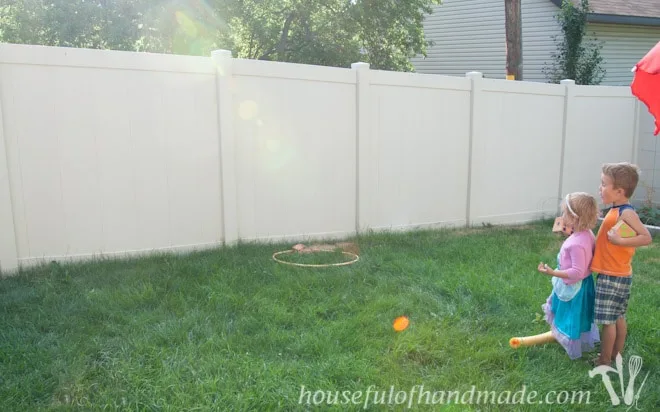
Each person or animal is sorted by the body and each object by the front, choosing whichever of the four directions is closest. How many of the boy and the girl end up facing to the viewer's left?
2

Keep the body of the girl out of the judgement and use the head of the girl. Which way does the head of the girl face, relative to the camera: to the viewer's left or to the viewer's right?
to the viewer's left

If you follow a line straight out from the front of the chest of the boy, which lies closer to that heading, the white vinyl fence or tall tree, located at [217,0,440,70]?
the white vinyl fence

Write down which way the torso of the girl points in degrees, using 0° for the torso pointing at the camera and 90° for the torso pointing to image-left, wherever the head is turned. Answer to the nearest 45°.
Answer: approximately 90°

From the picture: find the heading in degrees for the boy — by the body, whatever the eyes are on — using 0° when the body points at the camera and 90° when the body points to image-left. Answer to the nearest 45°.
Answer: approximately 90°

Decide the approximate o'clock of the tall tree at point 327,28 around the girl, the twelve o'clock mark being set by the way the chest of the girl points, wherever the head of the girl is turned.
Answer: The tall tree is roughly at 2 o'clock from the girl.

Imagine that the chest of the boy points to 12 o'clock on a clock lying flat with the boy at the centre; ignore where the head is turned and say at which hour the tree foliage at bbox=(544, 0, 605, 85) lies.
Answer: The tree foliage is roughly at 3 o'clock from the boy.

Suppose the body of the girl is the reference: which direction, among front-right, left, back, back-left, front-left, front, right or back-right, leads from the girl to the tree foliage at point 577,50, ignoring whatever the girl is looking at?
right

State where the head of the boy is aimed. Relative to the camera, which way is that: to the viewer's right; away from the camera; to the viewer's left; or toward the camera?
to the viewer's left
